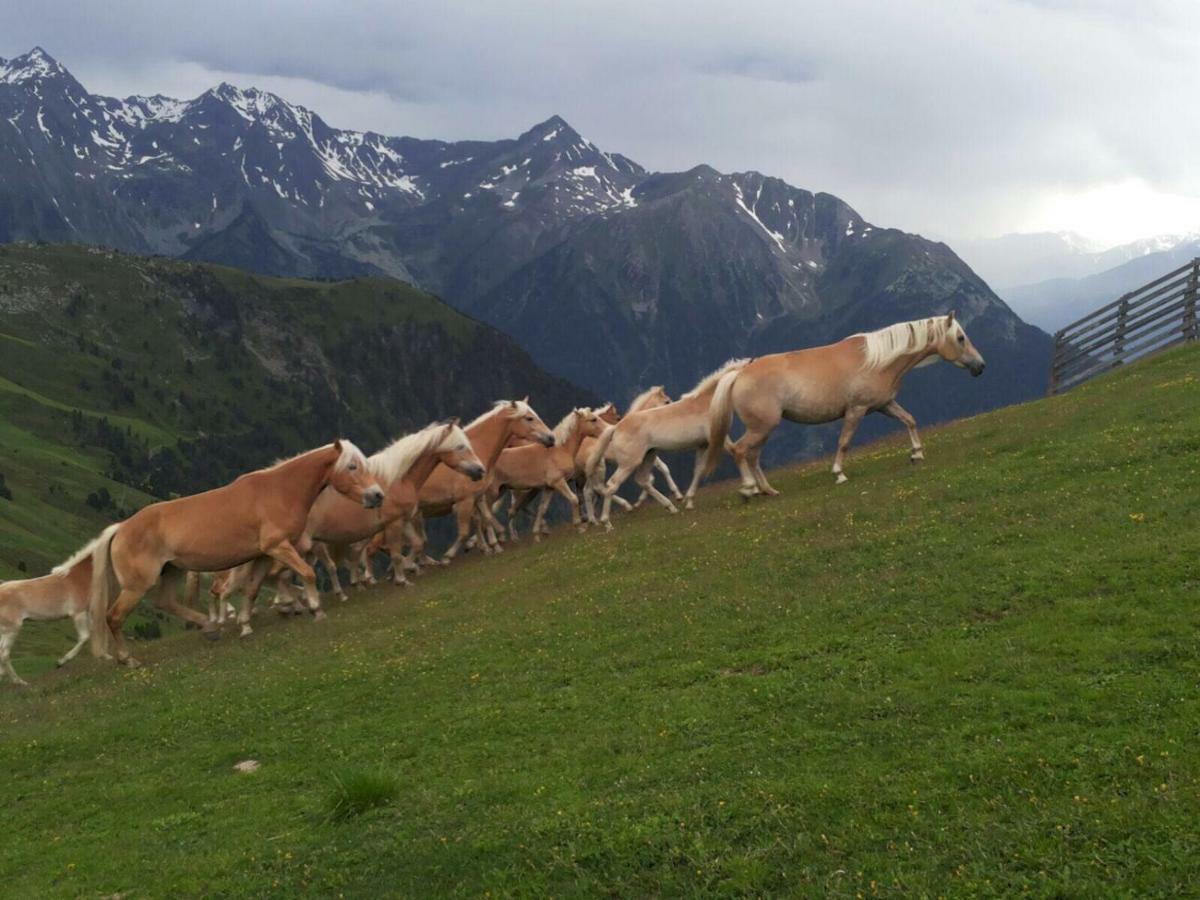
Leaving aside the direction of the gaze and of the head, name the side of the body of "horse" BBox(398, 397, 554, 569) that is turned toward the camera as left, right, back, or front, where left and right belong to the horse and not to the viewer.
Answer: right

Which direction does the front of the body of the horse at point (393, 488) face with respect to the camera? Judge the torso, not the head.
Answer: to the viewer's right

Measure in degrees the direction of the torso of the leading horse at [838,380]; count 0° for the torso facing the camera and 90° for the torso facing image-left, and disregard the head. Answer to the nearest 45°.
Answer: approximately 270°

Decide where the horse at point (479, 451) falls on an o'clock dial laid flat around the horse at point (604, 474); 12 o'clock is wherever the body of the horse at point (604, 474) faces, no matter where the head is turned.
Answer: the horse at point (479, 451) is roughly at 5 o'clock from the horse at point (604, 474).

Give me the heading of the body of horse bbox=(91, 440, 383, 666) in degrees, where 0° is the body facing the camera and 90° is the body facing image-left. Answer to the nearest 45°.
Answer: approximately 270°

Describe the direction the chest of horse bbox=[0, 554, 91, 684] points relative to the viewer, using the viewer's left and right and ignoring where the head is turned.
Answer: facing to the right of the viewer

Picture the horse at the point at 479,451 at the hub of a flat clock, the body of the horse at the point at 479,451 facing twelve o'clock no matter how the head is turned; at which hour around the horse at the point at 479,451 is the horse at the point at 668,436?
the horse at the point at 668,436 is roughly at 1 o'clock from the horse at the point at 479,451.

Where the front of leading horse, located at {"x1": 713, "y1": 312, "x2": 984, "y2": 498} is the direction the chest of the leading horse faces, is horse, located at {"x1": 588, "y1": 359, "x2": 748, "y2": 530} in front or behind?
behind

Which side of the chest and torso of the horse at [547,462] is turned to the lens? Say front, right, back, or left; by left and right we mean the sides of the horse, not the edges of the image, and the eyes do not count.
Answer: right

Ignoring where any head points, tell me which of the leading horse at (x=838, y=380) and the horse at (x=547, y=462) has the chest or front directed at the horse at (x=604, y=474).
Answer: the horse at (x=547, y=462)

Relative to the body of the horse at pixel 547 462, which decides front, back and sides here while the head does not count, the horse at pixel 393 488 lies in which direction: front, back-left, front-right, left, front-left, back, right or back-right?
back-right

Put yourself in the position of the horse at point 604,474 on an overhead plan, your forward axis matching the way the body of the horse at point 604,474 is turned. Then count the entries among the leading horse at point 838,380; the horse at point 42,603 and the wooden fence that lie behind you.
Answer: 1
